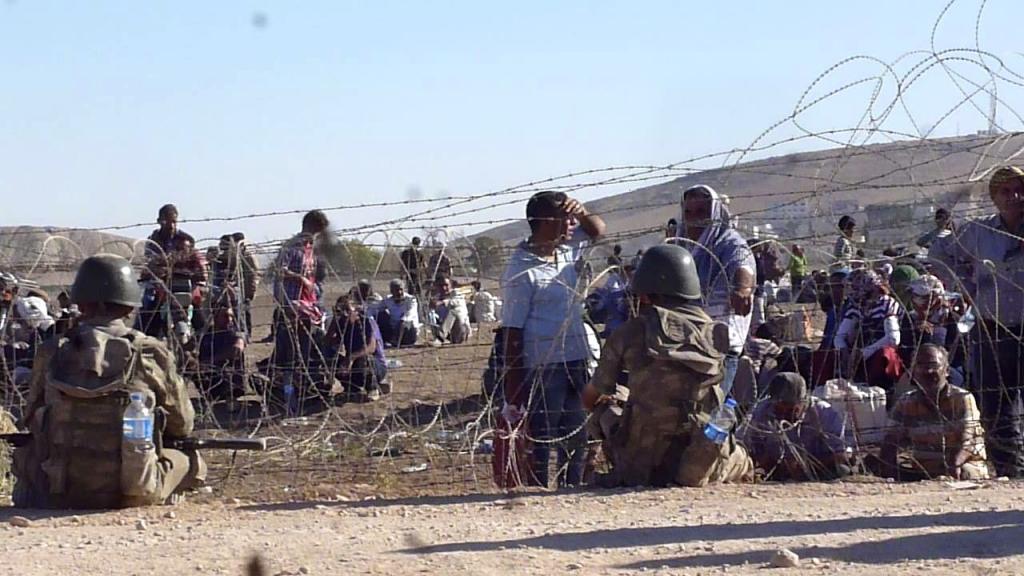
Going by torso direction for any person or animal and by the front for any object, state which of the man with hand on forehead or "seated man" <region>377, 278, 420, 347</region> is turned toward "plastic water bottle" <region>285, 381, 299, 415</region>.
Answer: the seated man

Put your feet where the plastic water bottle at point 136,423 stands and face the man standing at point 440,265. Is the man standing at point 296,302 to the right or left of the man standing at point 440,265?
left

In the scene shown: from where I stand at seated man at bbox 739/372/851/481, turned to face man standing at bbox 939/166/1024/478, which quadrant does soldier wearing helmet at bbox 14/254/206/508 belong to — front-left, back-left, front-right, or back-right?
back-right

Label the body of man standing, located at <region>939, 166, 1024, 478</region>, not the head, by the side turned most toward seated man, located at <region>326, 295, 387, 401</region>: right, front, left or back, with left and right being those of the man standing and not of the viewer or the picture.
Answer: right

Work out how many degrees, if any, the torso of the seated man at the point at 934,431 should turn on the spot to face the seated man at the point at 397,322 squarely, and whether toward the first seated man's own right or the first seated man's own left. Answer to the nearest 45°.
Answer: approximately 135° to the first seated man's own right
